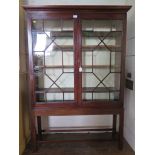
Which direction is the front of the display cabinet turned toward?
toward the camera
